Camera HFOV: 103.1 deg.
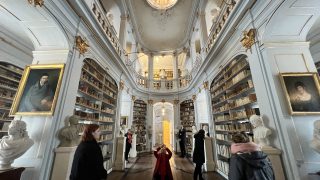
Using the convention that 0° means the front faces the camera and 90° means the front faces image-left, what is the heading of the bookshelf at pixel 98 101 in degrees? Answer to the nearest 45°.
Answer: approximately 315°

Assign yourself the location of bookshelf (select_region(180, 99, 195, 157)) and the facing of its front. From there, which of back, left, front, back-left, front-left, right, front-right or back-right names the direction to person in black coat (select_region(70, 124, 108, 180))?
front-left

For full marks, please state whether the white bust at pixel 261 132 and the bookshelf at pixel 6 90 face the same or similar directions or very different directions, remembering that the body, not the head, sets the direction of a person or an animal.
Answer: very different directions

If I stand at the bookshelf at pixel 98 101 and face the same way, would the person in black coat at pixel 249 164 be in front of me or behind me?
in front

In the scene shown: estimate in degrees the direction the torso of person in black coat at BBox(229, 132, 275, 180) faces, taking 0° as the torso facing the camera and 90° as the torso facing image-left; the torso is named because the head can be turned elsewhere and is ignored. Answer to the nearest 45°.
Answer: approximately 135°

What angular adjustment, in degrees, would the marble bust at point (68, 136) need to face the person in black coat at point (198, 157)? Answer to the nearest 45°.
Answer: approximately 45° to its left

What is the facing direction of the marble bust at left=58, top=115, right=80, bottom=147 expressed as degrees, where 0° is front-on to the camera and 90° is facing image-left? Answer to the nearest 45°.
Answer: approximately 315°

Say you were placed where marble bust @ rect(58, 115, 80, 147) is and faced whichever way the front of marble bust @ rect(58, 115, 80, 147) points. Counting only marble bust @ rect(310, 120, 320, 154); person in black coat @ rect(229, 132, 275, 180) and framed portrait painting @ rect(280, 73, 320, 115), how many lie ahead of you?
3

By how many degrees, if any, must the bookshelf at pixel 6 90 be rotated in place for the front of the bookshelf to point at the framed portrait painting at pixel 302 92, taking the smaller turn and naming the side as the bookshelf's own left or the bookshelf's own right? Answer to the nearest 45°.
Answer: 0° — it already faces it

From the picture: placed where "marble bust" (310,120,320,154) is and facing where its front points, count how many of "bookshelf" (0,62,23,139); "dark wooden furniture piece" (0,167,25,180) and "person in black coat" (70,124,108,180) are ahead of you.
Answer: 3

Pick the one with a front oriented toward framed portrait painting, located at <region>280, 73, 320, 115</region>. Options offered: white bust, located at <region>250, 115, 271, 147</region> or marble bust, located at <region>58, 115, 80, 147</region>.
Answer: the marble bust

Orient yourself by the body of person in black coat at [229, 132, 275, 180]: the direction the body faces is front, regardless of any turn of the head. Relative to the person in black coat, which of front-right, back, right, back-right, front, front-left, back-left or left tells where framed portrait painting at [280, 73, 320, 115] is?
right

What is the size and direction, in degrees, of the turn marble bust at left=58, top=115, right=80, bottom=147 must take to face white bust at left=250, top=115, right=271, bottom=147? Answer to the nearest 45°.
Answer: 0° — it already faces it

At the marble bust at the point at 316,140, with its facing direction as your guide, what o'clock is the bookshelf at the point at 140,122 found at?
The bookshelf is roughly at 2 o'clock from the marble bust.

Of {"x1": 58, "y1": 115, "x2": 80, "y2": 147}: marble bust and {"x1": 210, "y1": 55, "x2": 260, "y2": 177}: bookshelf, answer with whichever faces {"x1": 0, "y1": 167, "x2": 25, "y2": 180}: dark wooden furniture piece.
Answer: the bookshelf
